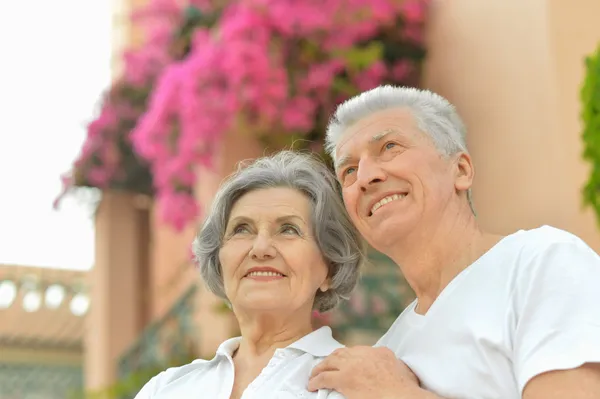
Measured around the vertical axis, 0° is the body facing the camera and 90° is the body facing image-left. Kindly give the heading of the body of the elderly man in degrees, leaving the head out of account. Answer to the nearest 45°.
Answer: approximately 45°

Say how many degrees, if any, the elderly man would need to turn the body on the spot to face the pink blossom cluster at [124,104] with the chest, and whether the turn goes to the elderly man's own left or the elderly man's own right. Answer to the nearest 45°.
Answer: approximately 90° to the elderly man's own right

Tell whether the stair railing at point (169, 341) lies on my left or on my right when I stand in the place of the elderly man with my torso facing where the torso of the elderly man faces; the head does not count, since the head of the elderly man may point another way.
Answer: on my right

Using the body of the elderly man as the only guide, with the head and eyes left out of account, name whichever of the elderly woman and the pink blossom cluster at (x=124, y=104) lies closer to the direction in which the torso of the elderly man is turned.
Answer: the elderly woman

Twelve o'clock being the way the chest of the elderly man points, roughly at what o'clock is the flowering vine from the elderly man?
The flowering vine is roughly at 4 o'clock from the elderly man.

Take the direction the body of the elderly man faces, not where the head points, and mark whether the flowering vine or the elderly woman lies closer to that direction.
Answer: the elderly woman
